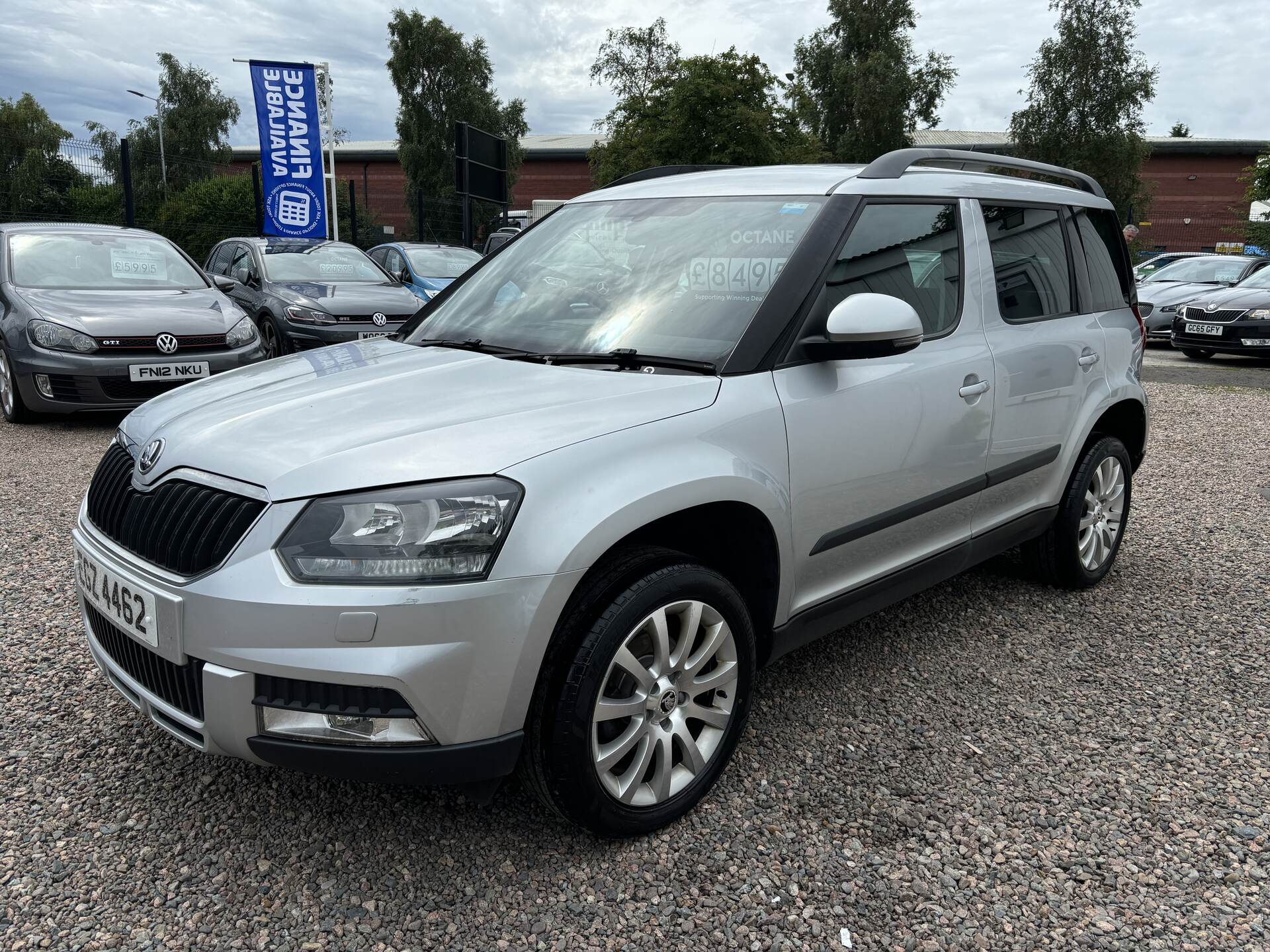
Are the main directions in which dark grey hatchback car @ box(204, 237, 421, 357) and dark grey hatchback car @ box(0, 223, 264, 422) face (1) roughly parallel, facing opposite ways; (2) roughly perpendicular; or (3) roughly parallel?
roughly parallel

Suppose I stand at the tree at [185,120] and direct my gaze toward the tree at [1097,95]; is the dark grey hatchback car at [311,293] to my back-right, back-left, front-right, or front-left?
front-right

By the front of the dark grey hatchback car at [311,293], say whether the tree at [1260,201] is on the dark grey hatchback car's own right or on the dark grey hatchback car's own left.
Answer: on the dark grey hatchback car's own left

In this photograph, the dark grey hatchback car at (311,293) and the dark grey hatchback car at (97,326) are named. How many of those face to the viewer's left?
0

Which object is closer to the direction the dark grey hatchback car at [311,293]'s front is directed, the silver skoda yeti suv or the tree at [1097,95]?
the silver skoda yeti suv

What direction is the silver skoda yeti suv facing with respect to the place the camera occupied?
facing the viewer and to the left of the viewer

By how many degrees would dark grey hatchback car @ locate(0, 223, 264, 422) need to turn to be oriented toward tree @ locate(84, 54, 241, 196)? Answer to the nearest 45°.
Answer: approximately 135° to its left

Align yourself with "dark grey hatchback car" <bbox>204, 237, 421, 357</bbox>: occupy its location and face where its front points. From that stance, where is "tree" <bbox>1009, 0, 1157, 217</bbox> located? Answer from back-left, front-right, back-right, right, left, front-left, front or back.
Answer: left

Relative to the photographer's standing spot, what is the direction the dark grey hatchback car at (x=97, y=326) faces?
facing the viewer and to the right of the viewer

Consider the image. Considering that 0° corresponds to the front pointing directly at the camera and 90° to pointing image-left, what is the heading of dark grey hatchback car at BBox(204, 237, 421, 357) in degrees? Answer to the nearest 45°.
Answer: approximately 315°

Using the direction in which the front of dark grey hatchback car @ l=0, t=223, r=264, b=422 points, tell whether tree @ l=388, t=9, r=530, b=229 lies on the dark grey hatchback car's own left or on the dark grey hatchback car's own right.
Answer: on the dark grey hatchback car's own left

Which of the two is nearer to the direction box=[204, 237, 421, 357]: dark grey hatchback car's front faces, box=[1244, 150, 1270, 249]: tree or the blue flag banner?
the tree

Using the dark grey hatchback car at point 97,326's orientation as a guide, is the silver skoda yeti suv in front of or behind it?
in front
